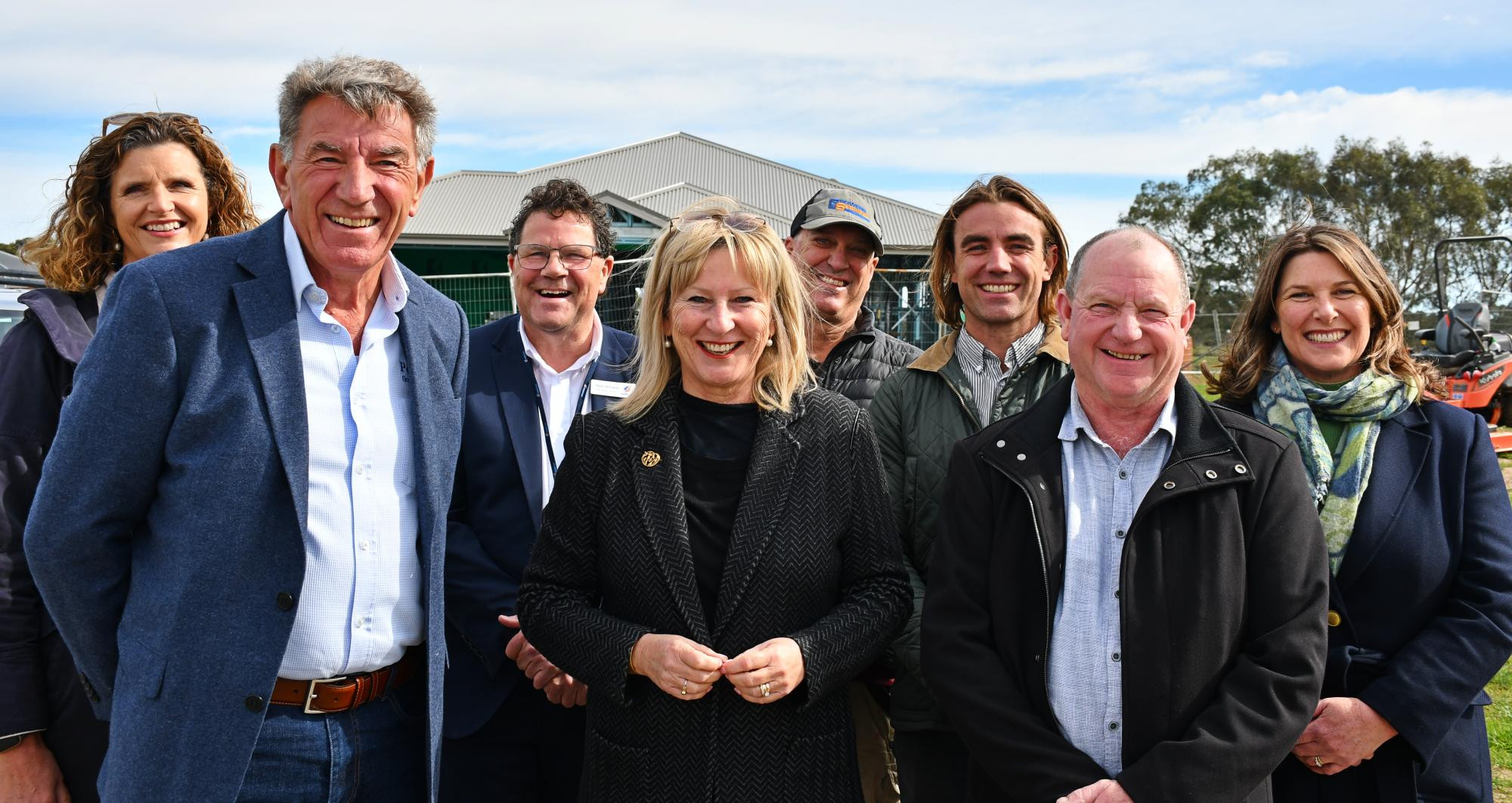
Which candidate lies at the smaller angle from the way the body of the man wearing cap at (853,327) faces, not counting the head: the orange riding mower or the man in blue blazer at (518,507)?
the man in blue blazer

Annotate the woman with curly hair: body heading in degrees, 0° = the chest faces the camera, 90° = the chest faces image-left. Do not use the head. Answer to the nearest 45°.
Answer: approximately 315°

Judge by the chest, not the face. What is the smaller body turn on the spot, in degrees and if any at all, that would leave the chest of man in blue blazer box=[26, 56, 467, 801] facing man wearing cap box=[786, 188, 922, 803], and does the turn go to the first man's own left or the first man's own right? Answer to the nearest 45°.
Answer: approximately 90° to the first man's own left

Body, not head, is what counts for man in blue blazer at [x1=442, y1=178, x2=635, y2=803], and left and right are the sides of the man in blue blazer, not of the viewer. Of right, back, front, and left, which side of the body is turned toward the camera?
front

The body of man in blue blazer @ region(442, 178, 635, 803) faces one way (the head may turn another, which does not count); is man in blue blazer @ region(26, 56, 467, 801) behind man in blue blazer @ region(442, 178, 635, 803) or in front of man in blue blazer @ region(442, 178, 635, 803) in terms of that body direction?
in front

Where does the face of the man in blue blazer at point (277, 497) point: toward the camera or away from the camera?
toward the camera

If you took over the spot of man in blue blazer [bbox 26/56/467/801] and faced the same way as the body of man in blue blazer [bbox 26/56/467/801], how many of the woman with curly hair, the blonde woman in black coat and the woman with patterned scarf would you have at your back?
1

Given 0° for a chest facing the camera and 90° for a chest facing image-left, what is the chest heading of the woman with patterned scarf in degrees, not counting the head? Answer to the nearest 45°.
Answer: approximately 45°

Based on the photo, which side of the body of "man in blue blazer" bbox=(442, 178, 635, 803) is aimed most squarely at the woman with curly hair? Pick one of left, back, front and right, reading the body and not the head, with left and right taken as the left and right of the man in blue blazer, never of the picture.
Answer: right

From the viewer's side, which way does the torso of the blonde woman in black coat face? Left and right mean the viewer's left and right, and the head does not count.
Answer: facing the viewer

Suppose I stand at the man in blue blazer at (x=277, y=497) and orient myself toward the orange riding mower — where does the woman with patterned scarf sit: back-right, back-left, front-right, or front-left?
front-right

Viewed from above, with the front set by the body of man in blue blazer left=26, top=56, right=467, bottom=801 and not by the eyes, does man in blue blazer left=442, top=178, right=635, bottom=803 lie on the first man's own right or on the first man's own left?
on the first man's own left

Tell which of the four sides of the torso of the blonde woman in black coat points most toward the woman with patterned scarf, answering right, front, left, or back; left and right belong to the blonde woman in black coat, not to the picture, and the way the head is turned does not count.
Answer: left

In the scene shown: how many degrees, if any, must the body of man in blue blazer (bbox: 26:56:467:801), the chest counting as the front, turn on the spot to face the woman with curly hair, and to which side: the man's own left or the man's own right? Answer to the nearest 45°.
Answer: approximately 180°

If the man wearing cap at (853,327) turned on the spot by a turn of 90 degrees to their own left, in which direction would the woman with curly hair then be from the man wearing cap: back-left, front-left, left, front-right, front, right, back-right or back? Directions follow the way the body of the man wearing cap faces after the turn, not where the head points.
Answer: back-right

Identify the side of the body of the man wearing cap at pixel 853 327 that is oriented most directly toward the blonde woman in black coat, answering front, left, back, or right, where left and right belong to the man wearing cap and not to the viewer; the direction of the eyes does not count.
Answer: front

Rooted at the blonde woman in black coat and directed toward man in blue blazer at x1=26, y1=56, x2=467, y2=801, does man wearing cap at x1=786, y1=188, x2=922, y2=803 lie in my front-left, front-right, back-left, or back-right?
back-right
